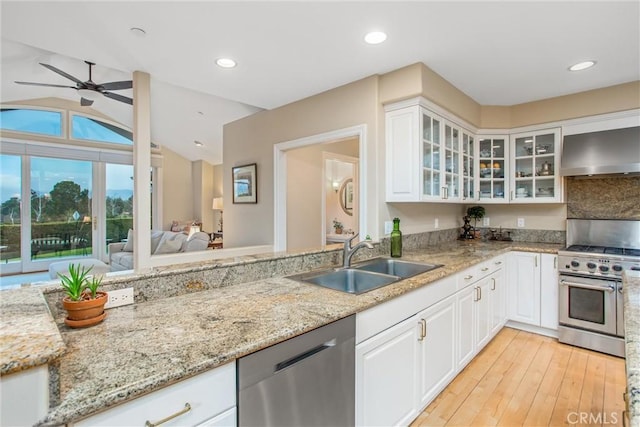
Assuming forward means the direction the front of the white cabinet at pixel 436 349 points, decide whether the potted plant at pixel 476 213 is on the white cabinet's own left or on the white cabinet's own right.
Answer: on the white cabinet's own left

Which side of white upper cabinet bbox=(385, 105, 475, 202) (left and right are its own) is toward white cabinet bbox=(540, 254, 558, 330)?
left

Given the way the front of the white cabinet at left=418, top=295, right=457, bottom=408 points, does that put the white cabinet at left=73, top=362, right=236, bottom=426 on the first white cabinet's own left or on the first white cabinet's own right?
on the first white cabinet's own right

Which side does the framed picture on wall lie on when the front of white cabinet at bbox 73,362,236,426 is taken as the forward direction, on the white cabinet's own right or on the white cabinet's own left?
on the white cabinet's own left

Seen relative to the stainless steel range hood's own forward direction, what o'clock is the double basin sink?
The double basin sink is roughly at 1 o'clock from the stainless steel range hood.

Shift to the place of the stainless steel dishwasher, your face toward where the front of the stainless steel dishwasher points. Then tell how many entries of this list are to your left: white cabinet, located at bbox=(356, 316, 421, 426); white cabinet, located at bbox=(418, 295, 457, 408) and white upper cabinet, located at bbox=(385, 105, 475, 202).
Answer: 3

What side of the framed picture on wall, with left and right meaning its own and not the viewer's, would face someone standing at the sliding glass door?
right

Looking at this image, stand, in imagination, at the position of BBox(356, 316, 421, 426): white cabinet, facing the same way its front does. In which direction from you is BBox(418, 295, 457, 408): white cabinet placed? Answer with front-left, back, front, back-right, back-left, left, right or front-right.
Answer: left

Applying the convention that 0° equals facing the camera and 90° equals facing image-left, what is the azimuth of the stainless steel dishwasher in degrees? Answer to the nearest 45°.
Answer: approximately 315°

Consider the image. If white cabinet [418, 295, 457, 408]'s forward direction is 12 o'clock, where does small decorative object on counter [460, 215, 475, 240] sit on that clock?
The small decorative object on counter is roughly at 8 o'clock from the white cabinet.

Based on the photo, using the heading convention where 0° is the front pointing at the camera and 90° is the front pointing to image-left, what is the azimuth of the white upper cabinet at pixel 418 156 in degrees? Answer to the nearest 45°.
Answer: approximately 315°

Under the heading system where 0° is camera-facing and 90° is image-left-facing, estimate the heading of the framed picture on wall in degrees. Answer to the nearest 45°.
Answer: approximately 45°

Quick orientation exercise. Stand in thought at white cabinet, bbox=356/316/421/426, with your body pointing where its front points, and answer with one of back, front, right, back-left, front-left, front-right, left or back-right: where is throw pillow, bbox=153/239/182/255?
back
